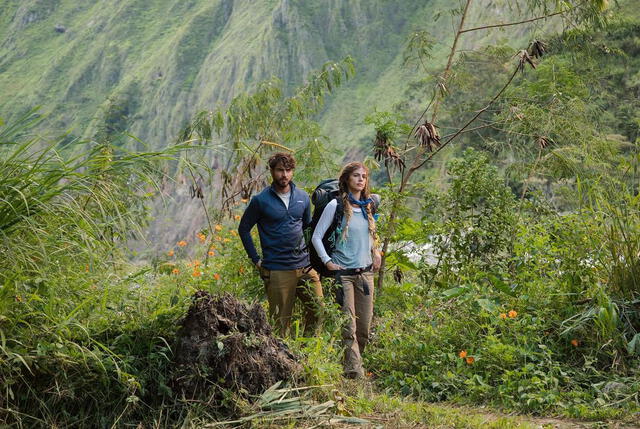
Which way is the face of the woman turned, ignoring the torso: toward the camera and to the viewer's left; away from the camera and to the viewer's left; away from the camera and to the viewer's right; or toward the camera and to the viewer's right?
toward the camera and to the viewer's right

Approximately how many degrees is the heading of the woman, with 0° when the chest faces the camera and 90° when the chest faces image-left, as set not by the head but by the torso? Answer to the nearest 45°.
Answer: approximately 315°

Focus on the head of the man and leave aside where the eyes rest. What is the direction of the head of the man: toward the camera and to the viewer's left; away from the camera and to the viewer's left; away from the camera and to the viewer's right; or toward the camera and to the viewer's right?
toward the camera and to the viewer's right

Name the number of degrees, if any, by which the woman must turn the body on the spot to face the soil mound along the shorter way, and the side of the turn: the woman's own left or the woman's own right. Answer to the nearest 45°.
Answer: approximately 90° to the woman's own right
